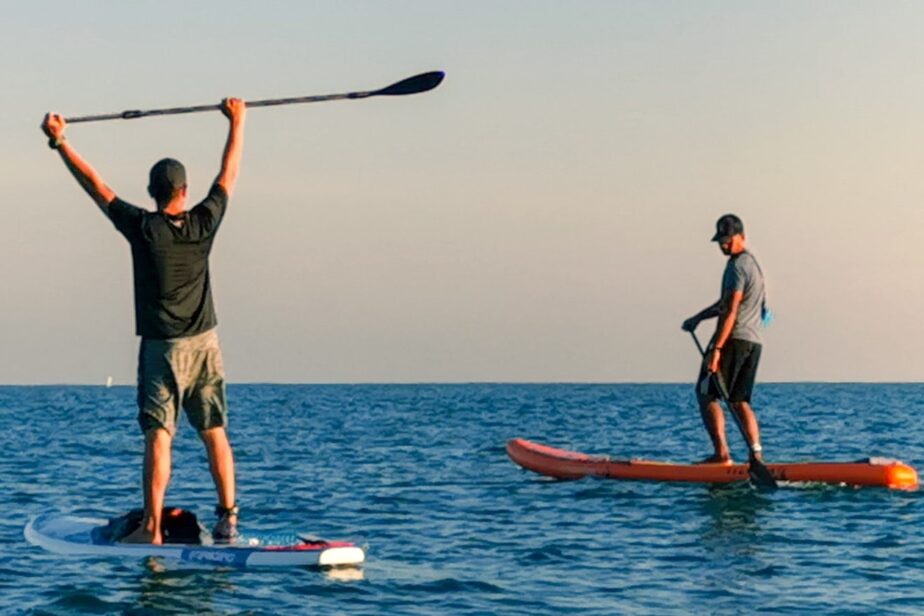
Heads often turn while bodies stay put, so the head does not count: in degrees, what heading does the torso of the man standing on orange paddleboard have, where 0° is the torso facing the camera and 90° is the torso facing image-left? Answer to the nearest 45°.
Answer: approximately 90°

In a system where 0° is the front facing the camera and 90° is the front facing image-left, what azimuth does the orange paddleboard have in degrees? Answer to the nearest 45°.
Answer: approximately 90°

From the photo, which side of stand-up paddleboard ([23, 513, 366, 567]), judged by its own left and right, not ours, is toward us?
left

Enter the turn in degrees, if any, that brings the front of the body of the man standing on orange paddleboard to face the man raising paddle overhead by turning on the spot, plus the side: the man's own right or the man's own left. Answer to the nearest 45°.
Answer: approximately 45° to the man's own left

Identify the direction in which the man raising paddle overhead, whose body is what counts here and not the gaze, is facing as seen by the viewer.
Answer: away from the camera

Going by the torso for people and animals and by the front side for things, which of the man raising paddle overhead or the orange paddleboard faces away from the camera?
the man raising paddle overhead

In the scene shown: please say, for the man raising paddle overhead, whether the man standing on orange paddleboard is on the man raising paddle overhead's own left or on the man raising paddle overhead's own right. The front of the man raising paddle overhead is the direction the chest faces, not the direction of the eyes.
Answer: on the man raising paddle overhead's own right
